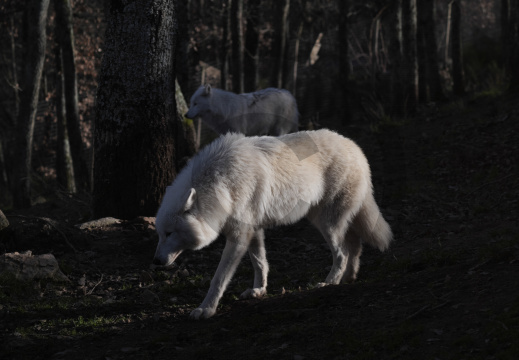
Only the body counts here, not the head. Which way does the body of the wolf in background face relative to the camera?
to the viewer's left

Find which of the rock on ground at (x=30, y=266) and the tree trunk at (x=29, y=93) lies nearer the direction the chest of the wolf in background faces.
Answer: the tree trunk

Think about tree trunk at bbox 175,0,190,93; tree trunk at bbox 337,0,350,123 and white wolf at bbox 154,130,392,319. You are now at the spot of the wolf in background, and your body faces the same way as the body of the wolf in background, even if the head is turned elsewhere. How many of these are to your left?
1

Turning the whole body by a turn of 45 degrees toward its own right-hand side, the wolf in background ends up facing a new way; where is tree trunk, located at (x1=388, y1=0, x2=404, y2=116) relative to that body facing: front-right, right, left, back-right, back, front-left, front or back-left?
right

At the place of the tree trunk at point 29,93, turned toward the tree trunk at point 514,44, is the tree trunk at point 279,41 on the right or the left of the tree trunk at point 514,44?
left

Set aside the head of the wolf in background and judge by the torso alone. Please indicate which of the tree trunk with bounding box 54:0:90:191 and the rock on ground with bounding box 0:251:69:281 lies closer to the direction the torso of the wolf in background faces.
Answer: the tree trunk

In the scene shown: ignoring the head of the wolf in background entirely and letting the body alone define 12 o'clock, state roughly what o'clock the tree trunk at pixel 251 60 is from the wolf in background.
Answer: The tree trunk is roughly at 3 o'clock from the wolf in background.

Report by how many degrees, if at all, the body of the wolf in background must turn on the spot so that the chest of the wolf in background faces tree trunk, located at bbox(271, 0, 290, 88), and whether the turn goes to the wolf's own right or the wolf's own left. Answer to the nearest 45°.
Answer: approximately 90° to the wolf's own right

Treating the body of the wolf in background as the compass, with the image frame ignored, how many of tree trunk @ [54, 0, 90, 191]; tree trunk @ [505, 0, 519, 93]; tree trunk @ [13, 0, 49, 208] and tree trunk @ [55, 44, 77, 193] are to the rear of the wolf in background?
1

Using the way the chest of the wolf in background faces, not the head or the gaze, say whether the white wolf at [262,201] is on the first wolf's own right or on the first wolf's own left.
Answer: on the first wolf's own left

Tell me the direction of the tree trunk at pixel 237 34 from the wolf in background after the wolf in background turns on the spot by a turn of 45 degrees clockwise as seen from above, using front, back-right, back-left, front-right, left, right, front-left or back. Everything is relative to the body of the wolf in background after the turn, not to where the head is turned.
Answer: front-right

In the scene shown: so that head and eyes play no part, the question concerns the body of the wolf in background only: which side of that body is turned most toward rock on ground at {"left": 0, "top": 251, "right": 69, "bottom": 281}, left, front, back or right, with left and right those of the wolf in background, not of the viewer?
left

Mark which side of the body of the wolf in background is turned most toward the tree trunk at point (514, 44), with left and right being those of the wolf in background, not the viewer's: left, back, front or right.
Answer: back
